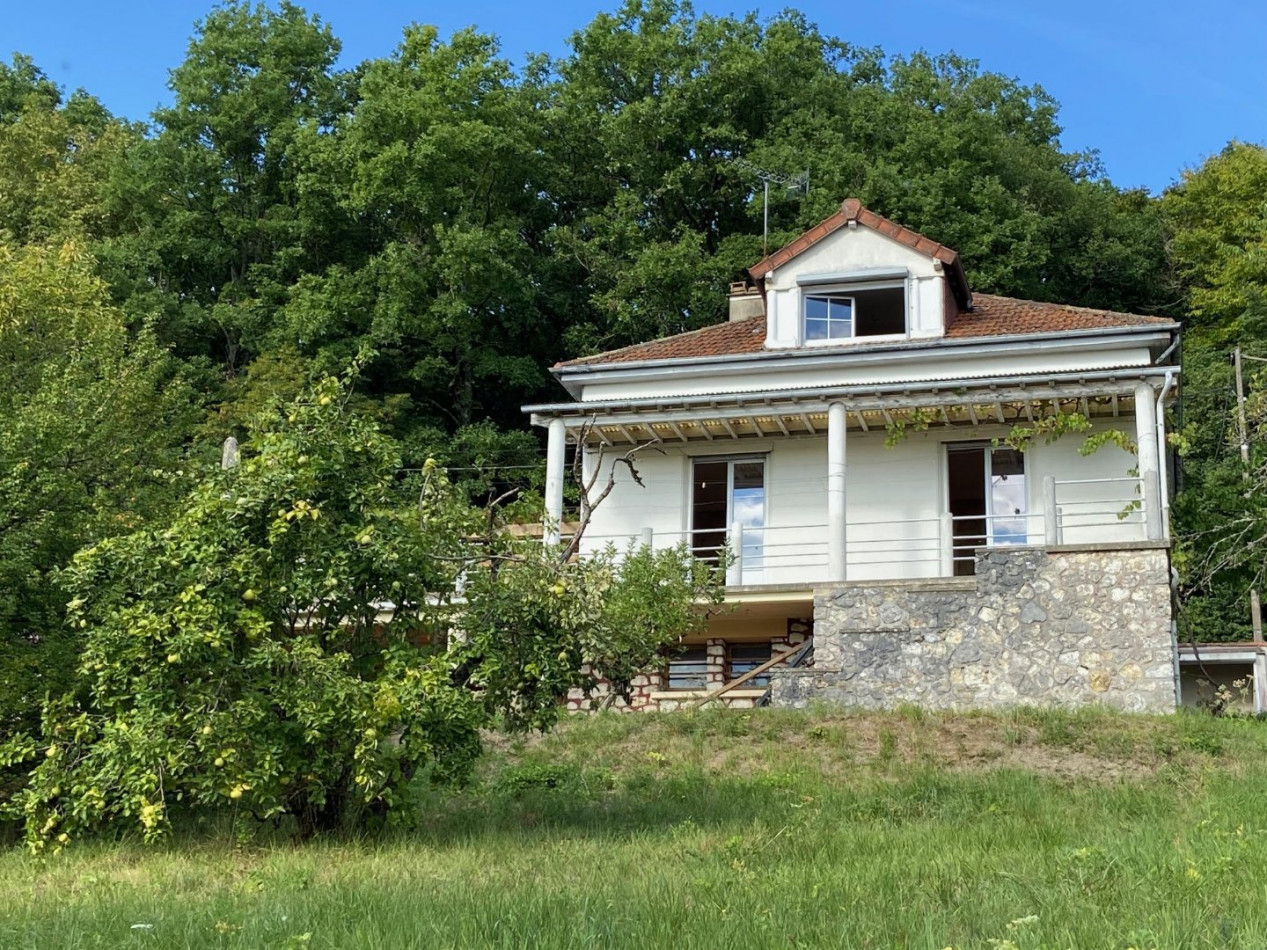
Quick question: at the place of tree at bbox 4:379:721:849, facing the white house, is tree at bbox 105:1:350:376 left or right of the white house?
left

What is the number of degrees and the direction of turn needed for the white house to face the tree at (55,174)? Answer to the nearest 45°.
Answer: approximately 135° to its right

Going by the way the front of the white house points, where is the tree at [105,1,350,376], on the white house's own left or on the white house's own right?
on the white house's own right

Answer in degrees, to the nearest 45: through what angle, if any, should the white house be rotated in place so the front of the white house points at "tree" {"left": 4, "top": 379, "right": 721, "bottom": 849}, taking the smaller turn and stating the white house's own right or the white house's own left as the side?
approximately 45° to the white house's own right

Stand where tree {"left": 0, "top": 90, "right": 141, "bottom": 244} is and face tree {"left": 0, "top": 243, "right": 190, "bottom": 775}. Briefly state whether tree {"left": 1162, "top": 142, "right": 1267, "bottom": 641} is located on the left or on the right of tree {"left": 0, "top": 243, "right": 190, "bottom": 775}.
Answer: left

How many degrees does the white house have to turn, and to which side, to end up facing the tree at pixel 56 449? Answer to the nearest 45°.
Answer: approximately 45° to its right

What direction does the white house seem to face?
toward the camera
